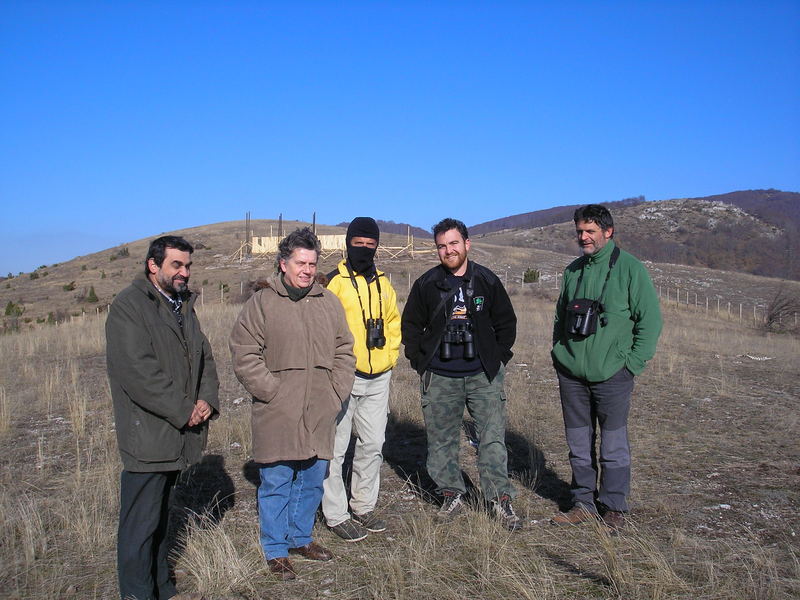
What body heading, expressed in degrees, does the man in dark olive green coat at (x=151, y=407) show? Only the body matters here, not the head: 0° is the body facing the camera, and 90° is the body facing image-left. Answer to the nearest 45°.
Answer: approximately 315°

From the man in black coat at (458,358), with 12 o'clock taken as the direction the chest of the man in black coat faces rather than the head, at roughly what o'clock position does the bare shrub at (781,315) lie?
The bare shrub is roughly at 7 o'clock from the man in black coat.

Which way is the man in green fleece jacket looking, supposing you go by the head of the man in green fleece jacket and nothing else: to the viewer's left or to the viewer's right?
to the viewer's left

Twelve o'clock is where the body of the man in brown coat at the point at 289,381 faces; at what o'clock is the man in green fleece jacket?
The man in green fleece jacket is roughly at 10 o'clock from the man in brown coat.

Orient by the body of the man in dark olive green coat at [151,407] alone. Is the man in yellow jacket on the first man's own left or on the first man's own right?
on the first man's own left

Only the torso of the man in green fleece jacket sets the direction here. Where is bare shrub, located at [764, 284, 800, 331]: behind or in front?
behind

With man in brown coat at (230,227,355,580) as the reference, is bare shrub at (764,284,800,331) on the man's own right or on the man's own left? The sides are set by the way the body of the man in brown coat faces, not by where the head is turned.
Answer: on the man's own left

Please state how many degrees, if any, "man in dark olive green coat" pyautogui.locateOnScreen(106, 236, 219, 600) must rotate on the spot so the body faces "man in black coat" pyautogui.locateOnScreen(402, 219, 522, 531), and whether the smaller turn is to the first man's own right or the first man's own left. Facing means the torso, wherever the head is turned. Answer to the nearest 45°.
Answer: approximately 45° to the first man's own left
